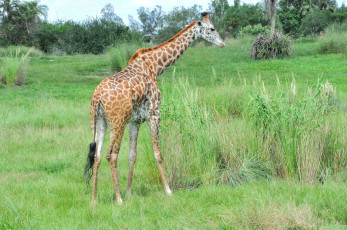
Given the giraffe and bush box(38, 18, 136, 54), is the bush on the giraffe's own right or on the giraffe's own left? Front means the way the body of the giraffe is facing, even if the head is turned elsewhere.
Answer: on the giraffe's own left

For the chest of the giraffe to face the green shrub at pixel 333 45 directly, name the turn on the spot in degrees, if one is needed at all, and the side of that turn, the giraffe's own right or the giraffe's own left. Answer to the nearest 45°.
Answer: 0° — it already faces it

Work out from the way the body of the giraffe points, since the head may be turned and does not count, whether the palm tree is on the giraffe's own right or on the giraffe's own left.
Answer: on the giraffe's own left

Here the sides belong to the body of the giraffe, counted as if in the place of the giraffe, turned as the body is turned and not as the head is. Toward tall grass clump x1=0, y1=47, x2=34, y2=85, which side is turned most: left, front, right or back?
left

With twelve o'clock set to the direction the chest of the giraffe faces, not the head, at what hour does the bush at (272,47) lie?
The bush is roughly at 11 o'clock from the giraffe.

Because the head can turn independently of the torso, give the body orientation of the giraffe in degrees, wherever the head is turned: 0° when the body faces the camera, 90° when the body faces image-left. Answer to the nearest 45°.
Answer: approximately 225°

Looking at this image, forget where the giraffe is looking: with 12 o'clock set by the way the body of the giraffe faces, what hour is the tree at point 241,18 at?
The tree is roughly at 11 o'clock from the giraffe.

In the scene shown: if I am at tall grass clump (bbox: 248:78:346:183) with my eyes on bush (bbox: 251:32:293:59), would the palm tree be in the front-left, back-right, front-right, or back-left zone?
front-left

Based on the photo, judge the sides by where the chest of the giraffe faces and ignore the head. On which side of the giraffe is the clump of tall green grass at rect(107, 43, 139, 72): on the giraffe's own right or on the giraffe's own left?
on the giraffe's own left

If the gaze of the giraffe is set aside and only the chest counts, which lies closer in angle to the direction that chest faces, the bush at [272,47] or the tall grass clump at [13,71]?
the bush

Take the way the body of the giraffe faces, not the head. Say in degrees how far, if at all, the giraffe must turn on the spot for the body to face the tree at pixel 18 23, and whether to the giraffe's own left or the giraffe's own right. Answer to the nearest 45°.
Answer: approximately 45° to the giraffe's own left

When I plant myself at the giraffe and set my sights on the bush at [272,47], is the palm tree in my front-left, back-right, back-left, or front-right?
front-left
